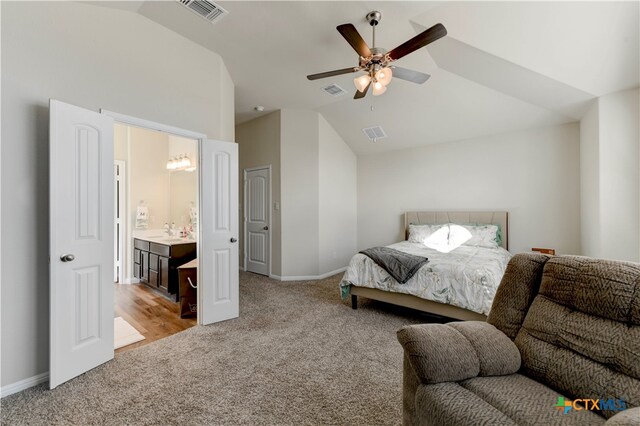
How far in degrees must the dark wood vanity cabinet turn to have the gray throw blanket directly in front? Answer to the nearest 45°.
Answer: approximately 90° to its left

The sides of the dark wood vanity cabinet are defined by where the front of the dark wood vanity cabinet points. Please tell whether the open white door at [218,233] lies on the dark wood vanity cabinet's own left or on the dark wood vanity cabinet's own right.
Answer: on the dark wood vanity cabinet's own left

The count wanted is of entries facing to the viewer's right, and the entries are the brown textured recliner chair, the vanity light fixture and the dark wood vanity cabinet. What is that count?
0

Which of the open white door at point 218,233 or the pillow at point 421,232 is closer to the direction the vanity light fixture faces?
the open white door

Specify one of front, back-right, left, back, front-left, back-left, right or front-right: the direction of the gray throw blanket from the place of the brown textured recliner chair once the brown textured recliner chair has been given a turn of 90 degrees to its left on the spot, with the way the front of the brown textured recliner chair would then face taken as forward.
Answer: back

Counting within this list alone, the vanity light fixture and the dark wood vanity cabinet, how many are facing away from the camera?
0

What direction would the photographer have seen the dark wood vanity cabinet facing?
facing the viewer and to the left of the viewer

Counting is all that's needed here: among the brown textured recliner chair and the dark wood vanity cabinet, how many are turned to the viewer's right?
0

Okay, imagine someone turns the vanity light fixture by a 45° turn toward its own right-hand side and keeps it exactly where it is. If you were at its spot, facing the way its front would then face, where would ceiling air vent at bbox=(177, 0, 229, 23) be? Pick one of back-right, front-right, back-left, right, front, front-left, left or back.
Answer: left

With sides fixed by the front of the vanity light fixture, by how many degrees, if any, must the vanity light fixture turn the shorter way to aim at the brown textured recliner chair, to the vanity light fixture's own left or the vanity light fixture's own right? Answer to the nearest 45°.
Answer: approximately 45° to the vanity light fixture's own left

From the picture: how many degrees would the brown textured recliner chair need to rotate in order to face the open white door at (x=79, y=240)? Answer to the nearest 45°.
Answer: approximately 45° to its right

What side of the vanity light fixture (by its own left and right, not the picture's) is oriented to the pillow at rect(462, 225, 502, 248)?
left

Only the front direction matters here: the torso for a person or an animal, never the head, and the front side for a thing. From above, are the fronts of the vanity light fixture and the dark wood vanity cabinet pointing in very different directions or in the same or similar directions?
same or similar directions

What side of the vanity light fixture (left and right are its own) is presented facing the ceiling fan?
left

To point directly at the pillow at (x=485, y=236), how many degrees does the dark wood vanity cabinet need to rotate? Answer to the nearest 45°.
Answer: approximately 90° to its left
